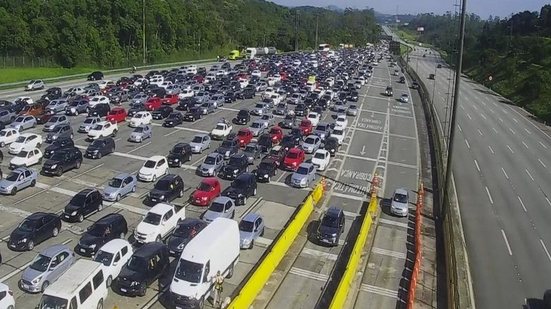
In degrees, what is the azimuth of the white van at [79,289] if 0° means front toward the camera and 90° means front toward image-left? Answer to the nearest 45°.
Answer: approximately 45°

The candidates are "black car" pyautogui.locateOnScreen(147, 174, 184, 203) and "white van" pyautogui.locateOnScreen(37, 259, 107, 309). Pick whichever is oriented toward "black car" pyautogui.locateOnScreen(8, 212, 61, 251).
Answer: "black car" pyautogui.locateOnScreen(147, 174, 184, 203)

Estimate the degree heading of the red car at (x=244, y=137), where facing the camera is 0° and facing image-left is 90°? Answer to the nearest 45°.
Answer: approximately 45°

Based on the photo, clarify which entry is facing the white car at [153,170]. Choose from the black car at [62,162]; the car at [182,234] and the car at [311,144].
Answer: the car at [311,144]

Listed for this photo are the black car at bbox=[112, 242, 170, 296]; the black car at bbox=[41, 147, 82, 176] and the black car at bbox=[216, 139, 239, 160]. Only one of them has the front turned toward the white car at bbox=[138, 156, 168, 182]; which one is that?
the black car at bbox=[216, 139, 239, 160]

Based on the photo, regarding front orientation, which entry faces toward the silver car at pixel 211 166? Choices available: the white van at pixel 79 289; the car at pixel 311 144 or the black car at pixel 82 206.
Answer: the car

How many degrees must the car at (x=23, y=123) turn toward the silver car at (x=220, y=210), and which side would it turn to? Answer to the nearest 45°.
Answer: approximately 45° to its left

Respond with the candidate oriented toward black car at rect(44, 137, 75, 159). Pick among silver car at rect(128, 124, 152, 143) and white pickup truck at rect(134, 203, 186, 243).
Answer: the silver car

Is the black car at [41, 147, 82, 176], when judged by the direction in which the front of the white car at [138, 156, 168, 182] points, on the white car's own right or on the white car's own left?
on the white car's own right
